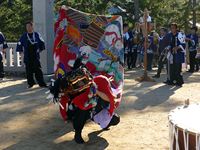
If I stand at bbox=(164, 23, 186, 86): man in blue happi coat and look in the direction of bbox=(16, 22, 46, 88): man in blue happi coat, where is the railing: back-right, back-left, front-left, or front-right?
front-right

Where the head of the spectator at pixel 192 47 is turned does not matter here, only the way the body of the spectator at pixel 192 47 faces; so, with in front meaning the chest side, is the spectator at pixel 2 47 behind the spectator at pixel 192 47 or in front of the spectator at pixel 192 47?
in front

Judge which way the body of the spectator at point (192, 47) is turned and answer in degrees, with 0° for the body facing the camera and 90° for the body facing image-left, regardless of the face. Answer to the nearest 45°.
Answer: approximately 45°

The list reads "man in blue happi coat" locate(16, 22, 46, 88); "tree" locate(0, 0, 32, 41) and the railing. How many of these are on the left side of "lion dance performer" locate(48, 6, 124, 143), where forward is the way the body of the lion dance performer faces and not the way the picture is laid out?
0

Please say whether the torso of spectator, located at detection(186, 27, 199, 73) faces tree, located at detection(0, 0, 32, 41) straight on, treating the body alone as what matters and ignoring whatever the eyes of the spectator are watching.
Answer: no

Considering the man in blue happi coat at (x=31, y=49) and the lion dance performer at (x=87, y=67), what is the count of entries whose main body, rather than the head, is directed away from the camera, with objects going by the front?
0

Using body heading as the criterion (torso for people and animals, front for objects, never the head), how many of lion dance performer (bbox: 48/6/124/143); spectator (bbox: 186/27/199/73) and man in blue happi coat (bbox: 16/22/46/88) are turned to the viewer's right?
0

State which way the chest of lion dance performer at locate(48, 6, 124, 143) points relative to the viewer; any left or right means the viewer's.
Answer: facing the viewer and to the left of the viewer

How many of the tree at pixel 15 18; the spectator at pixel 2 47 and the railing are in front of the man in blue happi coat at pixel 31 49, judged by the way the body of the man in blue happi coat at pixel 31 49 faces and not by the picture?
0

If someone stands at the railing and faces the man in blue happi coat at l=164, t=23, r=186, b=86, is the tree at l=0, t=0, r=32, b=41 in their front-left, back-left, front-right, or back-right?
back-left

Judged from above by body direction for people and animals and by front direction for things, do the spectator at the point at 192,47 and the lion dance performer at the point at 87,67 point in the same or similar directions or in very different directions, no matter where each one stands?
same or similar directions

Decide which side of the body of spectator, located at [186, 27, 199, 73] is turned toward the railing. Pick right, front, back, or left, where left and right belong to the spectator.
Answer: front

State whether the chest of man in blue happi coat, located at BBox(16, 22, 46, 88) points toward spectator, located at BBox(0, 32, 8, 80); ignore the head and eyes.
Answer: no

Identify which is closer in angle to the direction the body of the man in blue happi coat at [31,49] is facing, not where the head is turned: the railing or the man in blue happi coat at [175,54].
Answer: the man in blue happi coat

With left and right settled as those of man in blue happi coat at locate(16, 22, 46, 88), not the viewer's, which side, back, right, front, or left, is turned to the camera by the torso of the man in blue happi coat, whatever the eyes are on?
front

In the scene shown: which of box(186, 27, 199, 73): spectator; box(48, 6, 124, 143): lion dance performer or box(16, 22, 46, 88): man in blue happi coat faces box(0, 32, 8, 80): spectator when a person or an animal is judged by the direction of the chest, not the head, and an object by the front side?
box(186, 27, 199, 73): spectator

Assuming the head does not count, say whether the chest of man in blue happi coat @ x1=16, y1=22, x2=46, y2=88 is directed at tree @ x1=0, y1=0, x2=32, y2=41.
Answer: no

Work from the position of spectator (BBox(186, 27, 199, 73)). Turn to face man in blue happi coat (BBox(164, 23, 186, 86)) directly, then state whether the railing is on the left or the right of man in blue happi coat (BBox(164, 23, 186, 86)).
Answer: right
